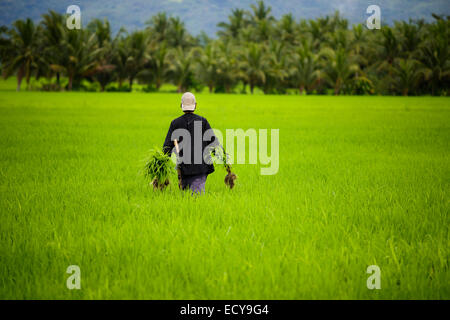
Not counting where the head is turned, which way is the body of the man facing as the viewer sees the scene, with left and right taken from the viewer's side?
facing away from the viewer

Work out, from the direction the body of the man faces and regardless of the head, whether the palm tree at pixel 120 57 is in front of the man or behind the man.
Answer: in front

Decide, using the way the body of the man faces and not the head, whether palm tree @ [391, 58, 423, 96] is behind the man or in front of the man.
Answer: in front

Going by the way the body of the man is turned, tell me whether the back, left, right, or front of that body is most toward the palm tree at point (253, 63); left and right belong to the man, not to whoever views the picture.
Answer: front

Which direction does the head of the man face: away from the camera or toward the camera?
away from the camera

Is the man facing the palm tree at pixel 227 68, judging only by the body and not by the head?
yes

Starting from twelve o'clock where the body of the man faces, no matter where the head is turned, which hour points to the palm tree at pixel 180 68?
The palm tree is roughly at 12 o'clock from the man.

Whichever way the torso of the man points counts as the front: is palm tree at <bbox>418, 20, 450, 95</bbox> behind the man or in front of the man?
in front

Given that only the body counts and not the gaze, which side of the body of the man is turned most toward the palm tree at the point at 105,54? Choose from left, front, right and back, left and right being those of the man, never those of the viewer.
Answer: front

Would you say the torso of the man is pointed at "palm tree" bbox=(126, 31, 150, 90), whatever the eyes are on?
yes
